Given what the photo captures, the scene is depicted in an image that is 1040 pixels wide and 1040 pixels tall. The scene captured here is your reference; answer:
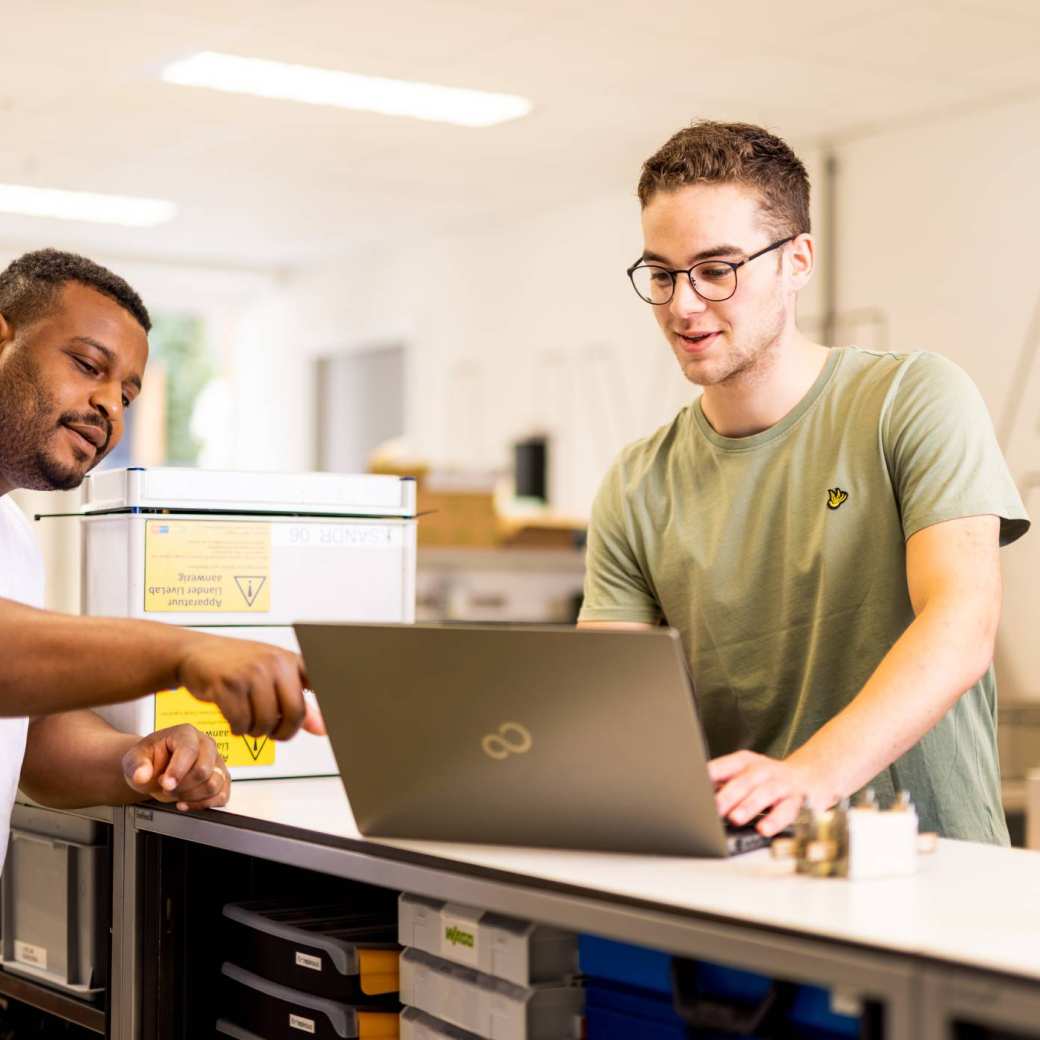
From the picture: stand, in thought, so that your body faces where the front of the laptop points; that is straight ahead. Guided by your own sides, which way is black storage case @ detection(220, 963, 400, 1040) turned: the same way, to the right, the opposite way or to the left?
the opposite way

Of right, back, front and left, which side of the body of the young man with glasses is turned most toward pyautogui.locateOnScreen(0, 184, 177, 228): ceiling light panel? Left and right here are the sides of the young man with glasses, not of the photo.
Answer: right

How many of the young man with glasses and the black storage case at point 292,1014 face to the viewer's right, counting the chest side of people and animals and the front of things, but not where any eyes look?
0

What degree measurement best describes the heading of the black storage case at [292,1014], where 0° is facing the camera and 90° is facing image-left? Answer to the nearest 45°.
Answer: approximately 45°

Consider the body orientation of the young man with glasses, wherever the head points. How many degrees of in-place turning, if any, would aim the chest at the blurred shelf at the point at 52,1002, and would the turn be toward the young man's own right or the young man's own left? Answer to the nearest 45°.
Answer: approximately 45° to the young man's own right

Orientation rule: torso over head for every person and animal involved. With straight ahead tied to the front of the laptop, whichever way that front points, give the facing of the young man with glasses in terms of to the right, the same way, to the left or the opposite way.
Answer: the opposite way

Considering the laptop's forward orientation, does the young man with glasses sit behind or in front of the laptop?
in front

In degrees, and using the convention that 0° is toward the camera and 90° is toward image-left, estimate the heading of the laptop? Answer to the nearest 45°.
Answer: approximately 225°

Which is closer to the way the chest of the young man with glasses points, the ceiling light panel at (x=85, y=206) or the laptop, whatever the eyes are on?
the laptop

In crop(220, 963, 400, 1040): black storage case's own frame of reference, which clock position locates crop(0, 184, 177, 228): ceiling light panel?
The ceiling light panel is roughly at 4 o'clock from the black storage case.
